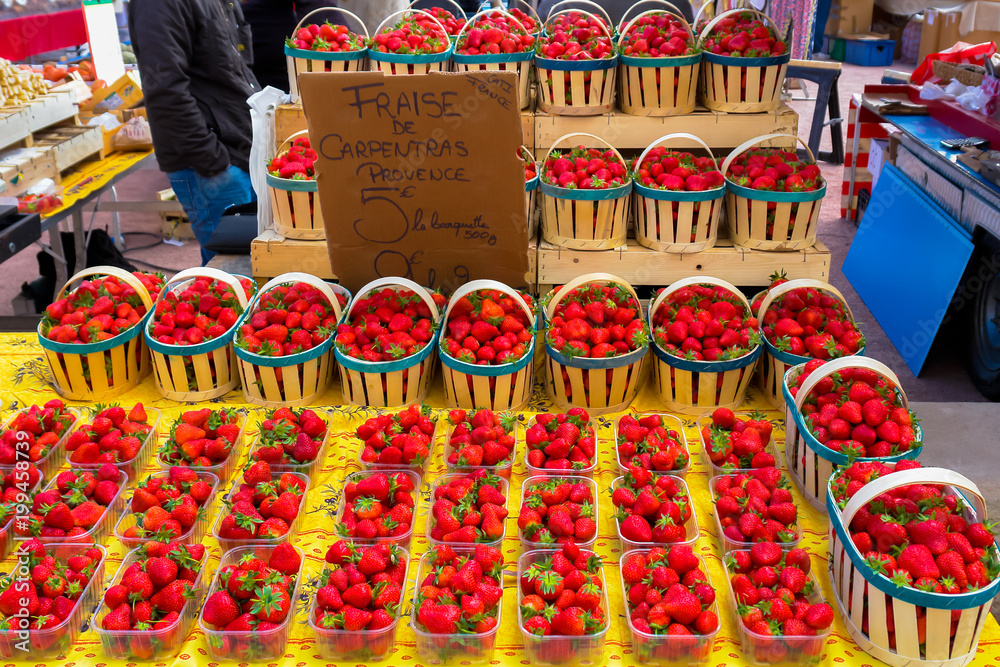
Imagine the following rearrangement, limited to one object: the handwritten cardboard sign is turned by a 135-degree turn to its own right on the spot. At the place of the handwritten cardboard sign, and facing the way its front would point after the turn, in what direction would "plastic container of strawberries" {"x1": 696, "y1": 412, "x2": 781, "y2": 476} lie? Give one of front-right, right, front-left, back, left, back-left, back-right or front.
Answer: back

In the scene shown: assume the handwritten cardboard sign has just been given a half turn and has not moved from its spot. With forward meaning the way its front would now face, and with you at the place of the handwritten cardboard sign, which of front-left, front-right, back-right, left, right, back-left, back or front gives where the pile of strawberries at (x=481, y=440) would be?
back

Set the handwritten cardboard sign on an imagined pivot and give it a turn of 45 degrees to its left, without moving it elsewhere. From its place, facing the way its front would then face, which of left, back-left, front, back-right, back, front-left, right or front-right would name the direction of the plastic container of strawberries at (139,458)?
right

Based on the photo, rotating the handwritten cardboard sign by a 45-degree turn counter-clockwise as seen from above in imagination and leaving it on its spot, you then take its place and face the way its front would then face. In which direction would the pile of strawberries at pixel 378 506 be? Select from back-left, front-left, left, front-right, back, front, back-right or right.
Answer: front-right

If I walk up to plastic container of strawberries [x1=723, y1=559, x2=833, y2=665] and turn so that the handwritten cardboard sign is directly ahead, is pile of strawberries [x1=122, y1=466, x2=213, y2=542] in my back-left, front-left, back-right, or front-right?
front-left

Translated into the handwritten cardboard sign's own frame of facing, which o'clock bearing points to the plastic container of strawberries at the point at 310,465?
The plastic container of strawberries is roughly at 1 o'clock from the handwritten cardboard sign.

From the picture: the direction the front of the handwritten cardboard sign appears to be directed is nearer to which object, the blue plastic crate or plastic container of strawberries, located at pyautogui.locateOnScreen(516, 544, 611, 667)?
the plastic container of strawberries

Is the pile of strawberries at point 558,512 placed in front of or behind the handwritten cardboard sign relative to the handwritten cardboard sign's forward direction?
in front

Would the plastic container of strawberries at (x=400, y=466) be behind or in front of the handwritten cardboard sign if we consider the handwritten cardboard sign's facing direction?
in front

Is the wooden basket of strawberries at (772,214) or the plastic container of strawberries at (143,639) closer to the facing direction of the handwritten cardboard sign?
the plastic container of strawberries

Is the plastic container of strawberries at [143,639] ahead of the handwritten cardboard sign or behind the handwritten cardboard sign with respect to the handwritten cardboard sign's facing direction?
ahead

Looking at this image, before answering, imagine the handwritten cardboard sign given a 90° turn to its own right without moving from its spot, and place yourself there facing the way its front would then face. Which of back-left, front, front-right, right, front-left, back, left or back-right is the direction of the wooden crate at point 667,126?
back-right

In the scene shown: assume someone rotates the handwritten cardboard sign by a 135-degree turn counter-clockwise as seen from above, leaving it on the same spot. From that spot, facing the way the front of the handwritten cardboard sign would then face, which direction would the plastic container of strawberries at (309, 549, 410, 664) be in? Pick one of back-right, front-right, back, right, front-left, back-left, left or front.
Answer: back-right

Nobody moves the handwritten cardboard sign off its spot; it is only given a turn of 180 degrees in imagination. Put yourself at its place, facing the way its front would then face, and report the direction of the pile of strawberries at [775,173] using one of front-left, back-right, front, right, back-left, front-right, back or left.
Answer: right

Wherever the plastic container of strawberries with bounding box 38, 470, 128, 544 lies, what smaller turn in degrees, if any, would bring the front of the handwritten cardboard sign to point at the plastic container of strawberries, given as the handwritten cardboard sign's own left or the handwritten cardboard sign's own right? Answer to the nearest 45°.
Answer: approximately 45° to the handwritten cardboard sign's own right

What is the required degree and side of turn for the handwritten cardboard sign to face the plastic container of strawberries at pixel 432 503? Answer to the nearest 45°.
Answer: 0° — it already faces it

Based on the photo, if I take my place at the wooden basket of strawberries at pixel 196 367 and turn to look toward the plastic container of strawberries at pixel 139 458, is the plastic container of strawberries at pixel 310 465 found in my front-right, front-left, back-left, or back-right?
front-left

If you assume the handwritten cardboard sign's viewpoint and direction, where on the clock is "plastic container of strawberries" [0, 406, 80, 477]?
The plastic container of strawberries is roughly at 2 o'clock from the handwritten cardboard sign.

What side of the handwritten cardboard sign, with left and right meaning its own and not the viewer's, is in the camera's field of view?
front
